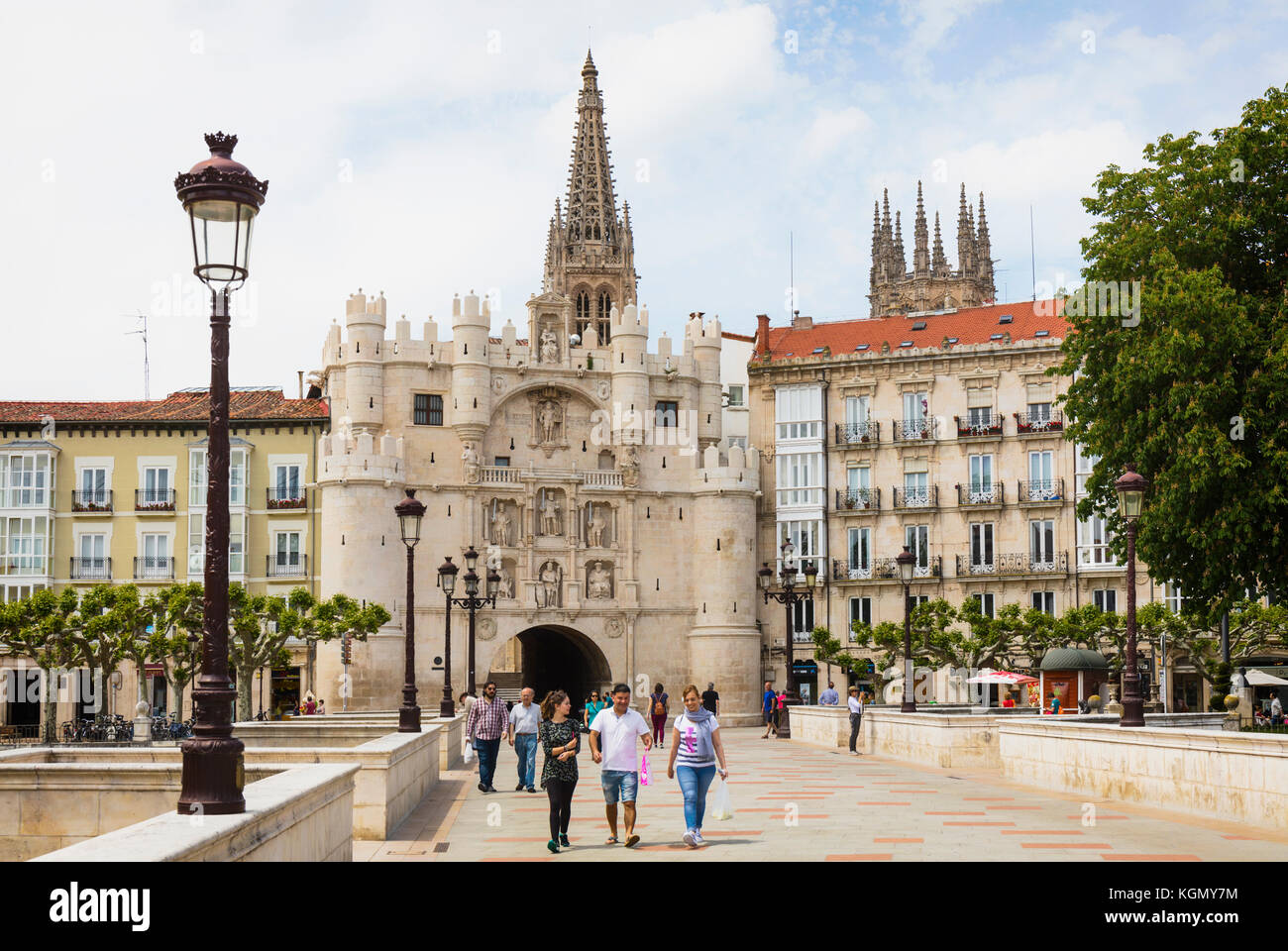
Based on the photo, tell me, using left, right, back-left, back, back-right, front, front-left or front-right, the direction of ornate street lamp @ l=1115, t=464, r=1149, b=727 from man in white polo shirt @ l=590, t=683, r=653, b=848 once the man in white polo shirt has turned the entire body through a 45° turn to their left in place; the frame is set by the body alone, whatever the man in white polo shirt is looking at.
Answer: left

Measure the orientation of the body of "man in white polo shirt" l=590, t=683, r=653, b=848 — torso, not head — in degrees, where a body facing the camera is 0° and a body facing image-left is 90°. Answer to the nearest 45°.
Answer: approximately 0°

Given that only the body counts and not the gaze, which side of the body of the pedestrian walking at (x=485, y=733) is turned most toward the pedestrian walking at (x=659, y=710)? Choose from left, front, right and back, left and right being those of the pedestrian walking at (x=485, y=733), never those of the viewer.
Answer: back

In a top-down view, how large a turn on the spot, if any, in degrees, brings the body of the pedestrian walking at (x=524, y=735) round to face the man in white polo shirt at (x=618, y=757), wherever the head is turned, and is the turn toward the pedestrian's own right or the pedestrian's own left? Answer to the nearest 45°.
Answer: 0° — they already face them

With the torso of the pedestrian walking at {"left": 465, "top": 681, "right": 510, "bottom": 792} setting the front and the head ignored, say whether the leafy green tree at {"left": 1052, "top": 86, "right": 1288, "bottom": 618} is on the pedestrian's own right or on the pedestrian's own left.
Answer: on the pedestrian's own left

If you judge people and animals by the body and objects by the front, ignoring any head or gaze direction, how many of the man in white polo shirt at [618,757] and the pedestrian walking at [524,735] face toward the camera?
2
